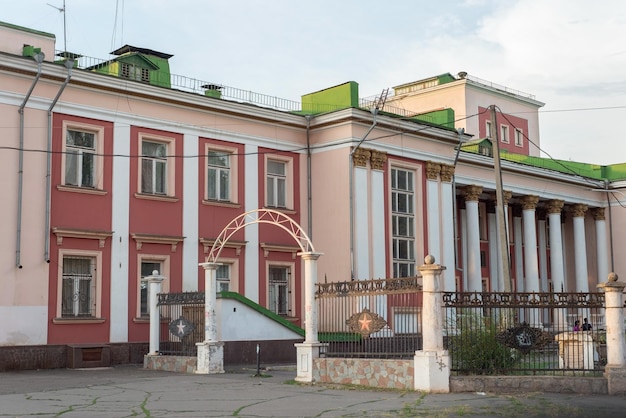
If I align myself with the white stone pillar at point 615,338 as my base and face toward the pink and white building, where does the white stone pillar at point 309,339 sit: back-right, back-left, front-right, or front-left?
front-left

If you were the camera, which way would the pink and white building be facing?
facing the viewer and to the right of the viewer

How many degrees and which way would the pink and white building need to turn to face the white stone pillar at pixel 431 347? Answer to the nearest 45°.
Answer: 0° — it already faces it

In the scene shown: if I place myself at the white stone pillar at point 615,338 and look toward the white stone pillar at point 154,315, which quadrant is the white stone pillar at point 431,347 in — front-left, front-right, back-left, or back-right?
front-left

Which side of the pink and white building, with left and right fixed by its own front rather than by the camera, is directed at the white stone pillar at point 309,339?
front

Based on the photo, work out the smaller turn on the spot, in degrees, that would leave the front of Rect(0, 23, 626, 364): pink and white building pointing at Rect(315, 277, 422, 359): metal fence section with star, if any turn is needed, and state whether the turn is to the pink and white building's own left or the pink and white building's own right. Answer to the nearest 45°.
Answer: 0° — it already faces it

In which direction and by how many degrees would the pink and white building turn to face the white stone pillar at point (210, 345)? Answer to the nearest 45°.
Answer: approximately 45° to its right

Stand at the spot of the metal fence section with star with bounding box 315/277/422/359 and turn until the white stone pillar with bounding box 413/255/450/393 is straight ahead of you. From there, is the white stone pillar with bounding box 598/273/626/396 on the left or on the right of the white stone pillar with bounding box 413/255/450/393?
left

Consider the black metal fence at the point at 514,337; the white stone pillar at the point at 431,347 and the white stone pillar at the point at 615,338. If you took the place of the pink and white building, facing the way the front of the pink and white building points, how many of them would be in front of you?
3

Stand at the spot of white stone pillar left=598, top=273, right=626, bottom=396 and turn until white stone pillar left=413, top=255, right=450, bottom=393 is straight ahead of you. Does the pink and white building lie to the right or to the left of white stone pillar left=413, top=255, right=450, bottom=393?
right

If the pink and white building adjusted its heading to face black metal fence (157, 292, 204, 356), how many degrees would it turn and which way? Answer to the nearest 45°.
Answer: approximately 45° to its right

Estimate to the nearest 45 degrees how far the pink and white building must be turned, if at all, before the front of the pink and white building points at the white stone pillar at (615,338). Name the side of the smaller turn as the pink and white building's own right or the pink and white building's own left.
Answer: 0° — it already faces it

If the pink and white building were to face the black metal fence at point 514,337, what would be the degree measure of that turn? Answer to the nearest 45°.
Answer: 0° — it already faces it
